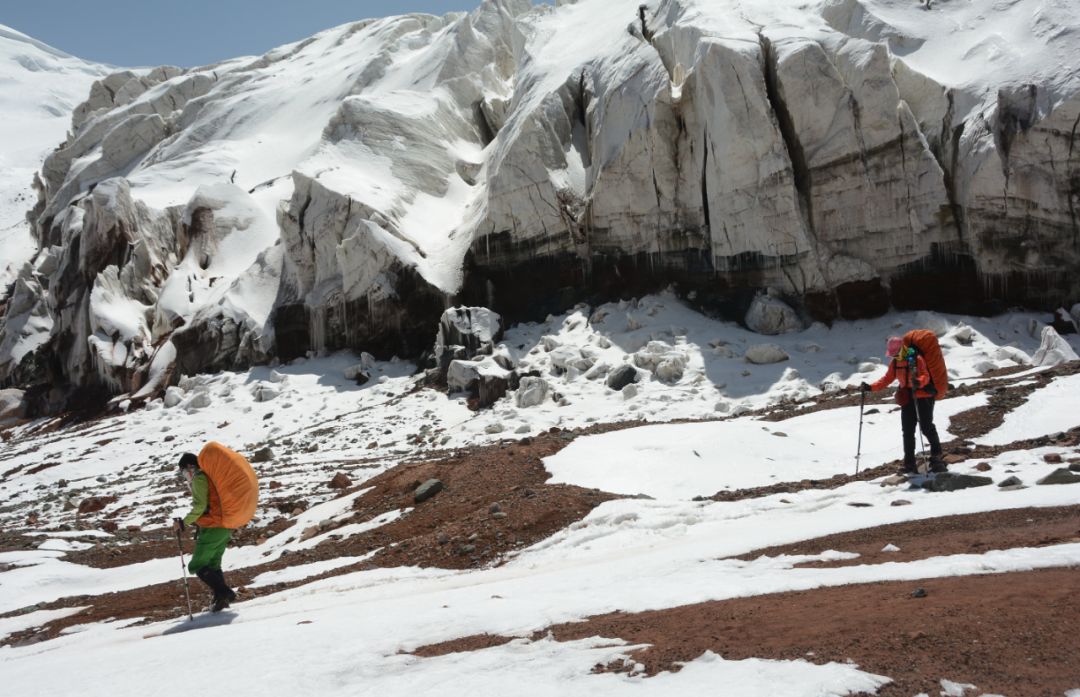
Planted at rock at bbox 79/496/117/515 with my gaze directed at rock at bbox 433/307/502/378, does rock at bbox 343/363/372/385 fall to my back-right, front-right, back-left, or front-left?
front-left

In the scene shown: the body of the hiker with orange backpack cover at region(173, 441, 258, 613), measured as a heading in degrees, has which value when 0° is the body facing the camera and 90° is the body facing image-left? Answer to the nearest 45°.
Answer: approximately 90°

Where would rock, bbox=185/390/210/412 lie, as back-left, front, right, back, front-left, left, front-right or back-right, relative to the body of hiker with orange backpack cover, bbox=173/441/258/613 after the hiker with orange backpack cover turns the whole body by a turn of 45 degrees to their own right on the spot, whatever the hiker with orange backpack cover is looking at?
front-right

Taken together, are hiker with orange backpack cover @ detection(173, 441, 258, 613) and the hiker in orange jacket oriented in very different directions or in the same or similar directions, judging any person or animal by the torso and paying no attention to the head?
same or similar directions

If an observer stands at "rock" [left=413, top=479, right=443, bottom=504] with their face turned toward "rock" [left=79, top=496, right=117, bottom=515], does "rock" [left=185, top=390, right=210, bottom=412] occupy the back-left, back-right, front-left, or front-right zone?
front-right

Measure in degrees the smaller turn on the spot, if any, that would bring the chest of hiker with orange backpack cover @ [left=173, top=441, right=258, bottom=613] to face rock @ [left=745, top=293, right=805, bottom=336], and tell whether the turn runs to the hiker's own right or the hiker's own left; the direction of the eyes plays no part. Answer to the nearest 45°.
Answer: approximately 135° to the hiker's own right

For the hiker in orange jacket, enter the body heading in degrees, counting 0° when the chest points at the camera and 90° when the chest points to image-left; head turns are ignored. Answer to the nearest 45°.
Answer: approximately 45°
